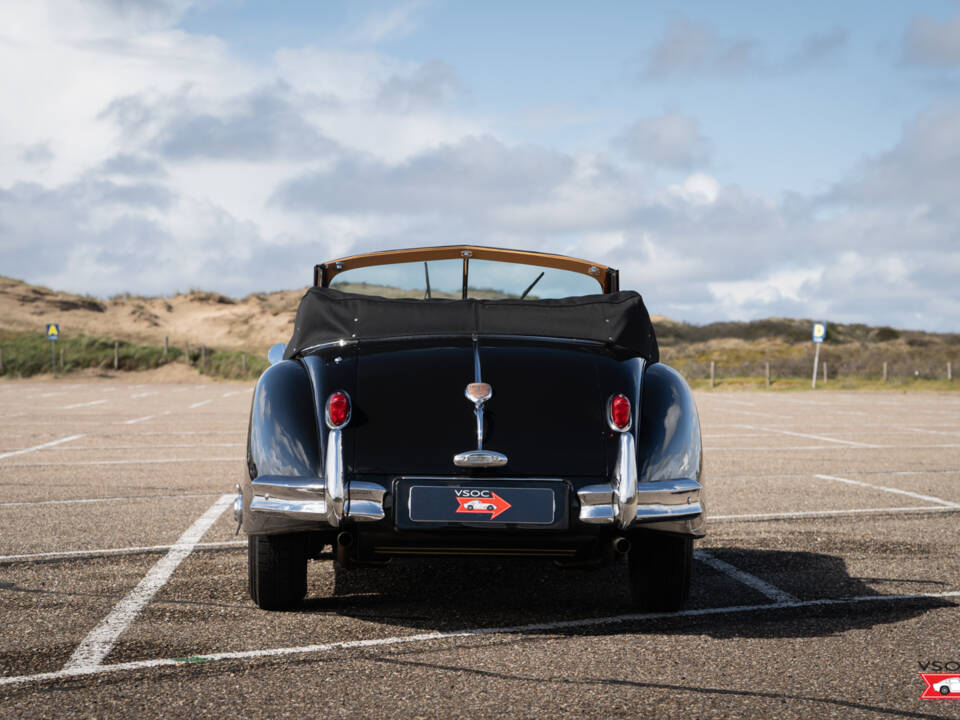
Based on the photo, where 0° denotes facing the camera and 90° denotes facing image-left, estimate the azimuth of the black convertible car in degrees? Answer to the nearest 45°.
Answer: approximately 180°
